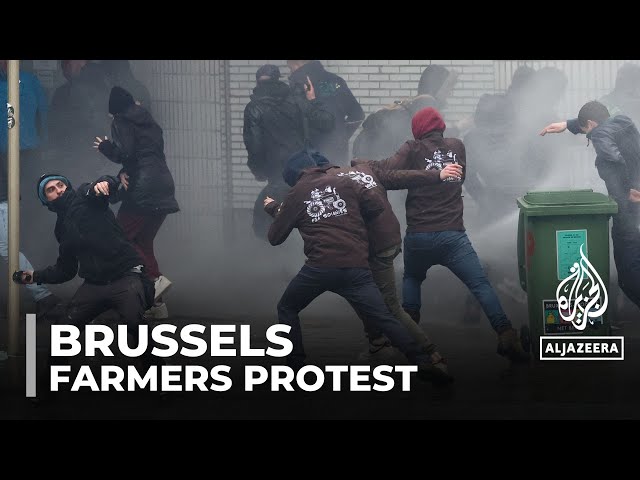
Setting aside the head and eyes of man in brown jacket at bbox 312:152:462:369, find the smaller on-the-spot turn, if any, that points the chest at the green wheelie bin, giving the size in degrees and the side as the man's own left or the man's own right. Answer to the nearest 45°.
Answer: approximately 135° to the man's own right

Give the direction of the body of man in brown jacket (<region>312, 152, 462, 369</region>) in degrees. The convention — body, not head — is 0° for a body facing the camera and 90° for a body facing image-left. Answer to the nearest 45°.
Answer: approximately 135°

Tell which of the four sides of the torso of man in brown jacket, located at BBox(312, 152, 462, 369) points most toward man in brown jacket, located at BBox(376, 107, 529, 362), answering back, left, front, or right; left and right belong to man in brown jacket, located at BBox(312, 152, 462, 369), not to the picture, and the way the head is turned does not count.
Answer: right

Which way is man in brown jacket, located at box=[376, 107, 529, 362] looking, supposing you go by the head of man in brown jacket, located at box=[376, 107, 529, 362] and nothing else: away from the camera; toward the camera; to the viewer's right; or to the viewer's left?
away from the camera

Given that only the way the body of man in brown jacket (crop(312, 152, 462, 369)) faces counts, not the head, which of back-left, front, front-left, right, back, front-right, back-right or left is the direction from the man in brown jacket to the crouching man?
front-left

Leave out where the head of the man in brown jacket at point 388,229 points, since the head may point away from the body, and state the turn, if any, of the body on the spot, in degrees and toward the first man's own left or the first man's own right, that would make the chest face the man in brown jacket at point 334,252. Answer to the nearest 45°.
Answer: approximately 90° to the first man's own left

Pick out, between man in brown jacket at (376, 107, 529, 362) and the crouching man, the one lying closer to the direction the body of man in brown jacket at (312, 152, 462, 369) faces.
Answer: the crouching man
